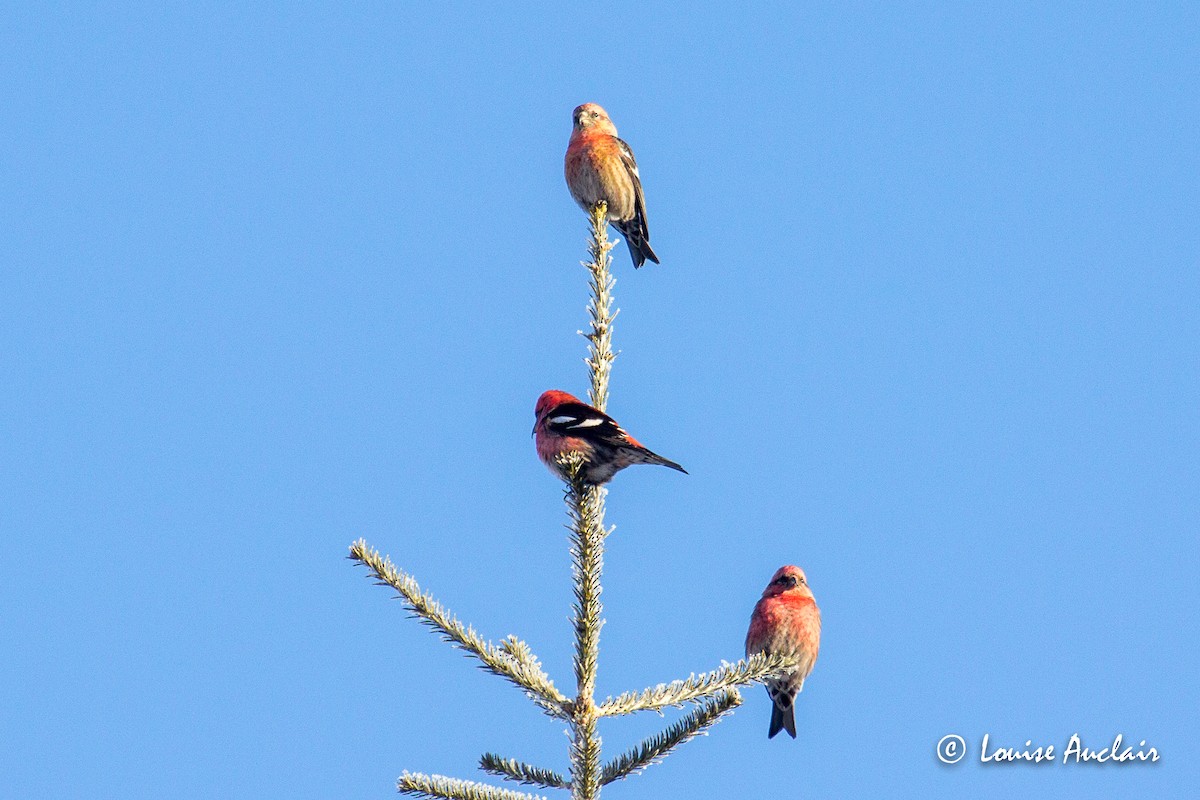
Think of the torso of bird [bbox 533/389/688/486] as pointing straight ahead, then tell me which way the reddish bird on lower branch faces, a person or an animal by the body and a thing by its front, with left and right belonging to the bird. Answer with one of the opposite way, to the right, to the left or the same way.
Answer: to the left

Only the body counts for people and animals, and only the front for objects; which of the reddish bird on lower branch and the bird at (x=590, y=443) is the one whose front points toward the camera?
the reddish bird on lower branch

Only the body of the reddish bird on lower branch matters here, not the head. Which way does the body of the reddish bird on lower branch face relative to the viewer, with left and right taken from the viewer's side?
facing the viewer

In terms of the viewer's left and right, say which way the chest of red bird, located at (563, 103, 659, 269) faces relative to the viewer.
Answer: facing the viewer and to the left of the viewer

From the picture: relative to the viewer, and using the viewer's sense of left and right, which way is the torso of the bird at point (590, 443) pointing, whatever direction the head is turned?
facing to the left of the viewer

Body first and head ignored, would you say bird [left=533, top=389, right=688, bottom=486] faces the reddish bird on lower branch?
no

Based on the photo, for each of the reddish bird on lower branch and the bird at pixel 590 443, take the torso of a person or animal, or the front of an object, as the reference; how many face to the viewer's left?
1
